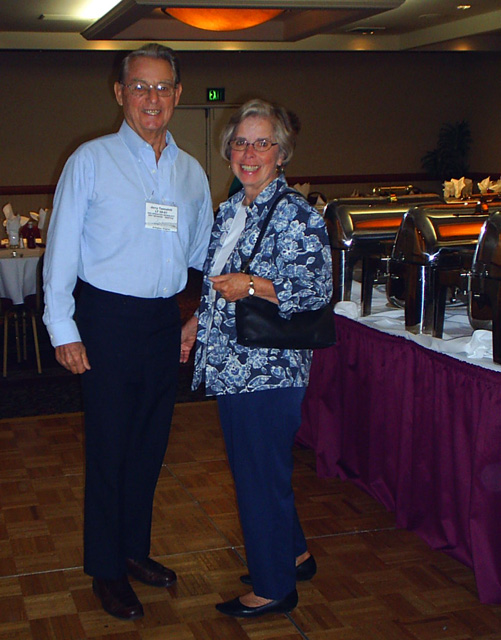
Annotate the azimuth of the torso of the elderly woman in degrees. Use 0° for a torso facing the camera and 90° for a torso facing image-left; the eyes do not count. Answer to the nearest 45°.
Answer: approximately 45°

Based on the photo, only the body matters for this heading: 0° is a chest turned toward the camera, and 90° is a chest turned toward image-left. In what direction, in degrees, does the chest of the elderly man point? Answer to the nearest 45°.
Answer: approximately 315°

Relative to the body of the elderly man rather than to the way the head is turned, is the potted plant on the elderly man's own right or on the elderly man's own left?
on the elderly man's own left

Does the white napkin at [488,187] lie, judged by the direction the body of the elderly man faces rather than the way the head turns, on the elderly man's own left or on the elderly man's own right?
on the elderly man's own left

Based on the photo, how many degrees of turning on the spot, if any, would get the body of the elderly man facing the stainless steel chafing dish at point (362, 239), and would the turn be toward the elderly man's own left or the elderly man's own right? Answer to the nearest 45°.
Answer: approximately 90° to the elderly man's own left
